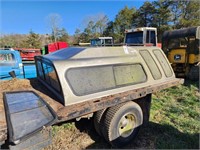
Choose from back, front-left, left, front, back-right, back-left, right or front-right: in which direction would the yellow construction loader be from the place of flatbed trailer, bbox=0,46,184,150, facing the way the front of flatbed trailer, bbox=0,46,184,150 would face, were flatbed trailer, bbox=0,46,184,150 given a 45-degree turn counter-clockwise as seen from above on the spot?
back-left

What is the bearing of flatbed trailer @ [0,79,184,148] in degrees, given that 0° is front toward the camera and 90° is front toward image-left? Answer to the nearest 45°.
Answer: approximately 45°

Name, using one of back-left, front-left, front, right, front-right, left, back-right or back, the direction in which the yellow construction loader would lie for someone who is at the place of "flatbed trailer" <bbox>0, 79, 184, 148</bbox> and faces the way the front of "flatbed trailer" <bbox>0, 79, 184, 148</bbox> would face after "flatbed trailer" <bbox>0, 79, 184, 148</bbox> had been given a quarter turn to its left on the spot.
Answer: left
